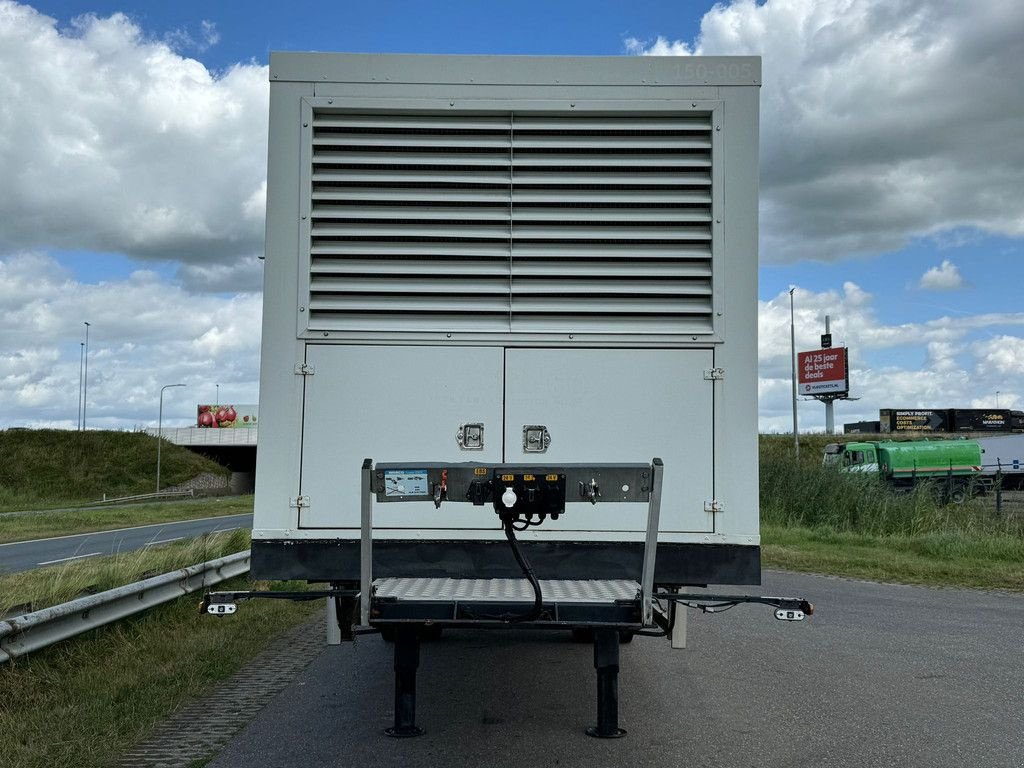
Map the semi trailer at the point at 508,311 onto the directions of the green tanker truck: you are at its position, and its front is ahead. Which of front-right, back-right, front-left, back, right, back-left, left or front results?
left

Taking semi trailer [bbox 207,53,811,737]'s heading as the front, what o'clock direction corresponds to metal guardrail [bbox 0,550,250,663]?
The metal guardrail is roughly at 4 o'clock from the semi trailer.

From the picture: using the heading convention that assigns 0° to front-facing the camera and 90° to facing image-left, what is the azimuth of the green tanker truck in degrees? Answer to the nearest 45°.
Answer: approximately 90°

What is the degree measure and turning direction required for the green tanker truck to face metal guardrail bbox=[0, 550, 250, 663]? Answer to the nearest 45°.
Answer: approximately 90° to its left

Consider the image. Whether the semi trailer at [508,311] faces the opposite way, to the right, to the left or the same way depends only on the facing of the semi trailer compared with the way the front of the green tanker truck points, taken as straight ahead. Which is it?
to the left

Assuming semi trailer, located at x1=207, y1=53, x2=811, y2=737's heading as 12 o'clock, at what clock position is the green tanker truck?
The green tanker truck is roughly at 7 o'clock from the semi trailer.

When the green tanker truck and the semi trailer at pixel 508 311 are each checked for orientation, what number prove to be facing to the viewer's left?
1

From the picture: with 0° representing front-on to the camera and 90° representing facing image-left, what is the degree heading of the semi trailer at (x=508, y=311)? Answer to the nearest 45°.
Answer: approximately 0°
